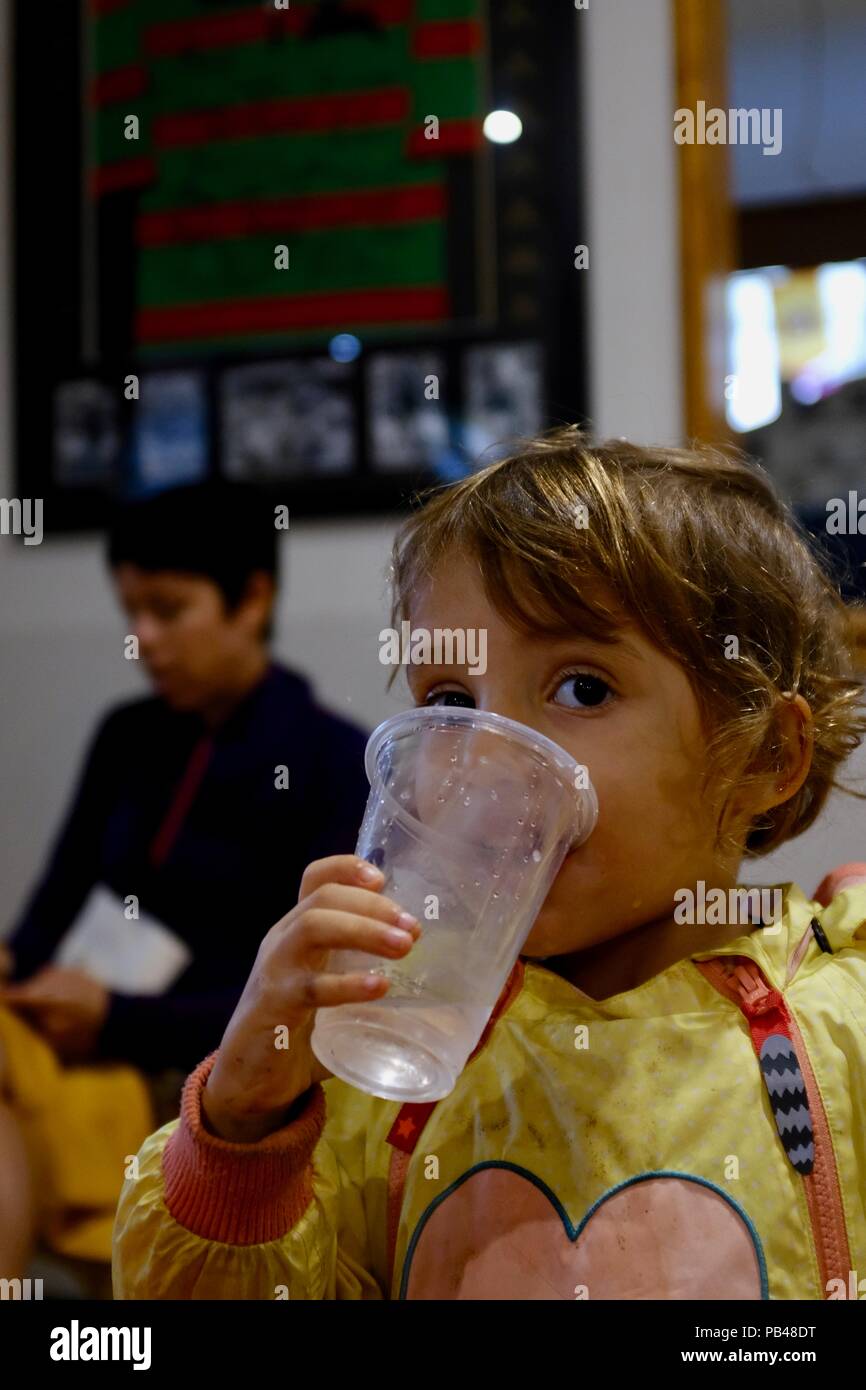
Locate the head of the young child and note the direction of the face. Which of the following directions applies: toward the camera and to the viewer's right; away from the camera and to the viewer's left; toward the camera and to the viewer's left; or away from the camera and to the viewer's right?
toward the camera and to the viewer's left

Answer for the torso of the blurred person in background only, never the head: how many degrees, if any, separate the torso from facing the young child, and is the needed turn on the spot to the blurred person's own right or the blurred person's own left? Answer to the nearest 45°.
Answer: approximately 45° to the blurred person's own left

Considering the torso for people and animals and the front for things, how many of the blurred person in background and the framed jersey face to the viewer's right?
0

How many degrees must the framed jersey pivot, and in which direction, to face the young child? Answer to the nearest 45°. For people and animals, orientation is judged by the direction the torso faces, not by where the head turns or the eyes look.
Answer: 0° — it already faces them

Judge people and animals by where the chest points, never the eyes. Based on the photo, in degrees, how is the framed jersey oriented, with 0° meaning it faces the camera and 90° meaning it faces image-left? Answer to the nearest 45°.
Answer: approximately 0°
